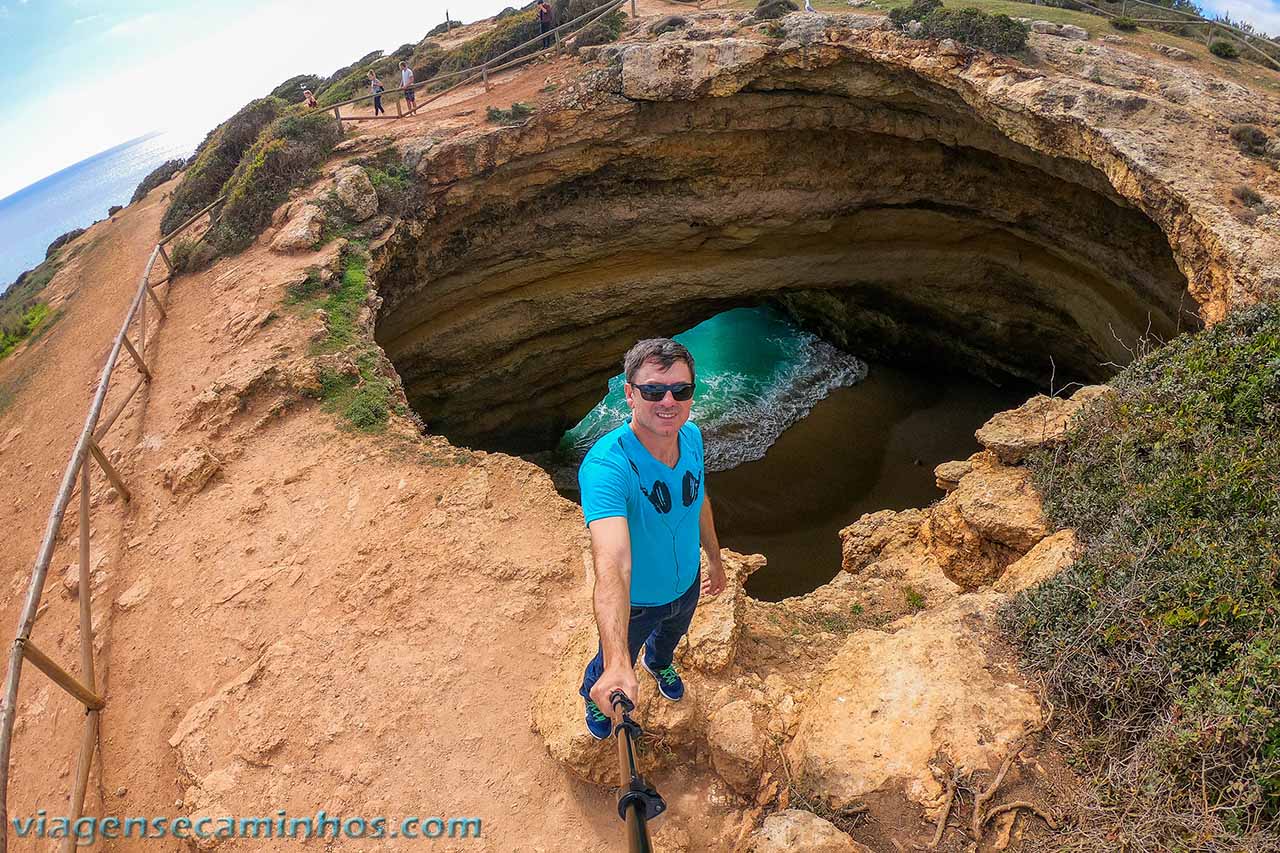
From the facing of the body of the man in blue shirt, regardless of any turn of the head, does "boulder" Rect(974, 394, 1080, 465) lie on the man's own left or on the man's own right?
on the man's own left

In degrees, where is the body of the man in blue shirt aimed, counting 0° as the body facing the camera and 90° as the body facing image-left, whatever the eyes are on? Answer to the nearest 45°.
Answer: approximately 315°

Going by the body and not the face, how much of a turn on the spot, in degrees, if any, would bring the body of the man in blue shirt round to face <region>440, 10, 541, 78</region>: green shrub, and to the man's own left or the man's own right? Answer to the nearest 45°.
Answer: approximately 135° to the man's own left

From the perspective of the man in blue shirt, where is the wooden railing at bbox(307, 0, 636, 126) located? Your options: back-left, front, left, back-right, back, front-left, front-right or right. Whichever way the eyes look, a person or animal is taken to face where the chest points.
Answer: back-left

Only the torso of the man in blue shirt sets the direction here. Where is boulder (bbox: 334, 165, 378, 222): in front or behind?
behind

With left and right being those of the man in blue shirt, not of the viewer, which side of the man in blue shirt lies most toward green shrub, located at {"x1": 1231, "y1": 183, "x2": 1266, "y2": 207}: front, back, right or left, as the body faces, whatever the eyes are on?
left
